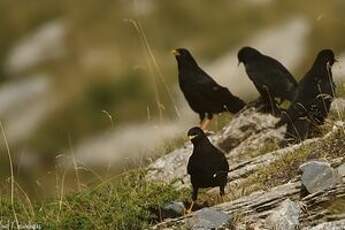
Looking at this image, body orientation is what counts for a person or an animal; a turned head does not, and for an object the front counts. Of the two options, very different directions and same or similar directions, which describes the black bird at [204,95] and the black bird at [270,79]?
same or similar directions

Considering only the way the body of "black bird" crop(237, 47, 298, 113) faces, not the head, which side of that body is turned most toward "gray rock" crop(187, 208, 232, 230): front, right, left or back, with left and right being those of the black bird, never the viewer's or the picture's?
left

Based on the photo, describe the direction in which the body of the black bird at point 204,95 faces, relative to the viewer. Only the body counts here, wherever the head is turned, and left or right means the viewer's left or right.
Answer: facing to the left of the viewer

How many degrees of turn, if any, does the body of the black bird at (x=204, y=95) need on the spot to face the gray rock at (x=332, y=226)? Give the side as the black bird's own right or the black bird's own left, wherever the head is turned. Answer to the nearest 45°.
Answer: approximately 90° to the black bird's own left

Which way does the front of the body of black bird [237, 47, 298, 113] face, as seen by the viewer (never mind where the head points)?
to the viewer's left

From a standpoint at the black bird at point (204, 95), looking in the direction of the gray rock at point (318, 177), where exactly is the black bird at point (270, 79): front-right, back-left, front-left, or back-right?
front-left

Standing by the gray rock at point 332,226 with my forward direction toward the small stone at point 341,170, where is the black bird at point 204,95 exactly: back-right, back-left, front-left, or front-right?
front-left

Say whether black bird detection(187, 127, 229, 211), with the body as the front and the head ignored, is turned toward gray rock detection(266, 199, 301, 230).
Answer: no

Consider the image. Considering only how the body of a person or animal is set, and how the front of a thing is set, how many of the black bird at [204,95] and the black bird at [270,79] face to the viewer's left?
2

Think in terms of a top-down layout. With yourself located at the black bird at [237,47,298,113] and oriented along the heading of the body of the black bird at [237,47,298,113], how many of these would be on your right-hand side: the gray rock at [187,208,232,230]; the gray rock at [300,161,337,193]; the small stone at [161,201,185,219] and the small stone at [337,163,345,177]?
0

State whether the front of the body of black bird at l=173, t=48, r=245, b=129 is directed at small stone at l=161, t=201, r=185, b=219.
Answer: no

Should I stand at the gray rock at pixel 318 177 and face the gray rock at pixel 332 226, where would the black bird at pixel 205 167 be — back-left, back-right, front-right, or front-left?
back-right

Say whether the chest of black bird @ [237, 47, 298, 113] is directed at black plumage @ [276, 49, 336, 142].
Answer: no

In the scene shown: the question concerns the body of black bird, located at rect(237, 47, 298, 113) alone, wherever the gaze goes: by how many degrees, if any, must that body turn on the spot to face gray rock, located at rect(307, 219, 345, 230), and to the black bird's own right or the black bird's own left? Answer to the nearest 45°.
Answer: approximately 90° to the black bird's own left
